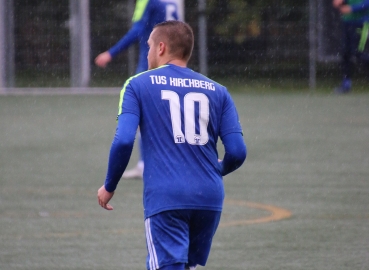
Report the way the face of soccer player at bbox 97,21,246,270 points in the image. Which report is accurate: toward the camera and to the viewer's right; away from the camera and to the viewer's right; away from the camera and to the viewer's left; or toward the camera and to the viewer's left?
away from the camera and to the viewer's left

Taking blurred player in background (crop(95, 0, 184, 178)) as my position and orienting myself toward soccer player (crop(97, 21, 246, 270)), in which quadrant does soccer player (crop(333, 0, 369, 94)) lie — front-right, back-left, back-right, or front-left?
back-left

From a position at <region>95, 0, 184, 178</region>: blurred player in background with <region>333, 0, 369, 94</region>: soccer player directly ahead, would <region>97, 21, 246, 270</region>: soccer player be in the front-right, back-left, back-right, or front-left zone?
back-right

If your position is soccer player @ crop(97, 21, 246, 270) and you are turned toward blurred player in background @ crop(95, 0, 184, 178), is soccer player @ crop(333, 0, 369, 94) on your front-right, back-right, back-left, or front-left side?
front-right

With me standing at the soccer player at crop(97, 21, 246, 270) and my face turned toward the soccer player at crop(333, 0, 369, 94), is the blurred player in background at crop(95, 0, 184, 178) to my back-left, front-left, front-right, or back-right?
front-left
